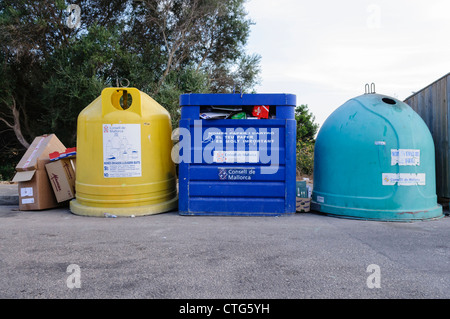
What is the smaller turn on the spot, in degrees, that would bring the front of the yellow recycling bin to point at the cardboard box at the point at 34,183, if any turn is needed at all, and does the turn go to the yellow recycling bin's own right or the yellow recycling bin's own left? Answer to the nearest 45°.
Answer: approximately 135° to the yellow recycling bin's own right

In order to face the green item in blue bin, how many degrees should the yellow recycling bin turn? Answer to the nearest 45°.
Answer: approximately 90° to its left

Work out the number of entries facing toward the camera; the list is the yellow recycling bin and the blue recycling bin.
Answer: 2

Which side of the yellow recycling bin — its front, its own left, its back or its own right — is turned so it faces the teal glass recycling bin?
left

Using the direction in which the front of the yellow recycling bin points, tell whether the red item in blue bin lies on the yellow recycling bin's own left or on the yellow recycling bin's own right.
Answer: on the yellow recycling bin's own left

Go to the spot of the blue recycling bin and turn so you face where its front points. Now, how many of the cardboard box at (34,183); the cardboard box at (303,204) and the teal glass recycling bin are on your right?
1

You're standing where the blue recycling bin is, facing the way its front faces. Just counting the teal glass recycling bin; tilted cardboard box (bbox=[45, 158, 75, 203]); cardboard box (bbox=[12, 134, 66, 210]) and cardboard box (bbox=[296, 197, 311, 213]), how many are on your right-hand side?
2

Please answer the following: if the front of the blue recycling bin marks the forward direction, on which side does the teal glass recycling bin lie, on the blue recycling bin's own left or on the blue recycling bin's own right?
on the blue recycling bin's own left

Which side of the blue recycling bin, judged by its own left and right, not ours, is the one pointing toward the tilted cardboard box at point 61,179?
right

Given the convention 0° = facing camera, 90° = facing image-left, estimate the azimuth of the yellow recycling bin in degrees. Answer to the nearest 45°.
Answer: approximately 0°

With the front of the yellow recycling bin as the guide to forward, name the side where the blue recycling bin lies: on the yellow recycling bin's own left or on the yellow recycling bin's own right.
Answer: on the yellow recycling bin's own left

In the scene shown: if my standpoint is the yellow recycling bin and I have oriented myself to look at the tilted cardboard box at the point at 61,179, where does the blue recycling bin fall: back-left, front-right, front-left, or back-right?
back-right
